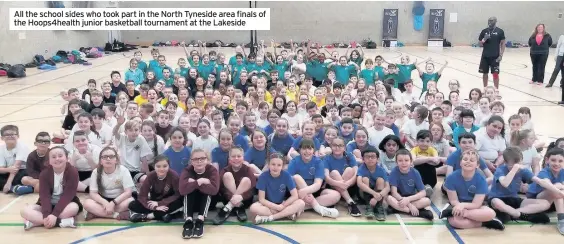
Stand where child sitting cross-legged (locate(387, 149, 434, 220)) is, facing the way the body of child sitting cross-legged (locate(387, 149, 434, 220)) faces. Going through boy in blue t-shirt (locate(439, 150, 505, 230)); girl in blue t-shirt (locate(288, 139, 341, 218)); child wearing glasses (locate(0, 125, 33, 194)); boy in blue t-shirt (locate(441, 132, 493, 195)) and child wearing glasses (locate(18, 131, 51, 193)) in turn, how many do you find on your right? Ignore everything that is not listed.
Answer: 3

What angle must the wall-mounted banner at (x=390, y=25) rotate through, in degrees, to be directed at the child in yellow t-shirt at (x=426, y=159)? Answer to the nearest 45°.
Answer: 0° — it already faces them

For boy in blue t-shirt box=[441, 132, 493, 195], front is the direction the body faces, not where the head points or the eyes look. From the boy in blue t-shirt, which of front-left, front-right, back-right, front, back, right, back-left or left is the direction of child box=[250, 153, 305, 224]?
front-right

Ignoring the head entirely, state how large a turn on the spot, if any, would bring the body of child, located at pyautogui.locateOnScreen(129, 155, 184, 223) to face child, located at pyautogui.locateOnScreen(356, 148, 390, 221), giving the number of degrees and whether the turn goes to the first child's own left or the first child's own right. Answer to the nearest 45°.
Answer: approximately 90° to the first child's own left

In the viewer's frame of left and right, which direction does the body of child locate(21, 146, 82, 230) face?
facing the viewer

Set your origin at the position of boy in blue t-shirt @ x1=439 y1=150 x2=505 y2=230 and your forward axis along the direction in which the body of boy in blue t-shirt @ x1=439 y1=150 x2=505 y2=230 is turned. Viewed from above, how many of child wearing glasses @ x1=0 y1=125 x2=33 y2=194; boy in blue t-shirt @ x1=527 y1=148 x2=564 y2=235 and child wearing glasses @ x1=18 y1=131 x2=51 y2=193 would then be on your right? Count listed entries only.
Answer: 2

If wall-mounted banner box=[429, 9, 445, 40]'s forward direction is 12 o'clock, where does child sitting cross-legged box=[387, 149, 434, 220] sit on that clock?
The child sitting cross-legged is roughly at 12 o'clock from the wall-mounted banner.

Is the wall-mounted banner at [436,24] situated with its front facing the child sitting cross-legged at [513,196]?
yes

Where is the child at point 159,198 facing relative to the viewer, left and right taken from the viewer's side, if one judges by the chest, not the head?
facing the viewer

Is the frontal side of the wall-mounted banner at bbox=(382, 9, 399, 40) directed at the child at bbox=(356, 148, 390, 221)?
yes

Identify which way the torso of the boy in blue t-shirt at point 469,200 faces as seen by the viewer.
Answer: toward the camera

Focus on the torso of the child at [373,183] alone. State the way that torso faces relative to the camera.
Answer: toward the camera

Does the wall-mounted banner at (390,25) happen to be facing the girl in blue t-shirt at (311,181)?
yes
